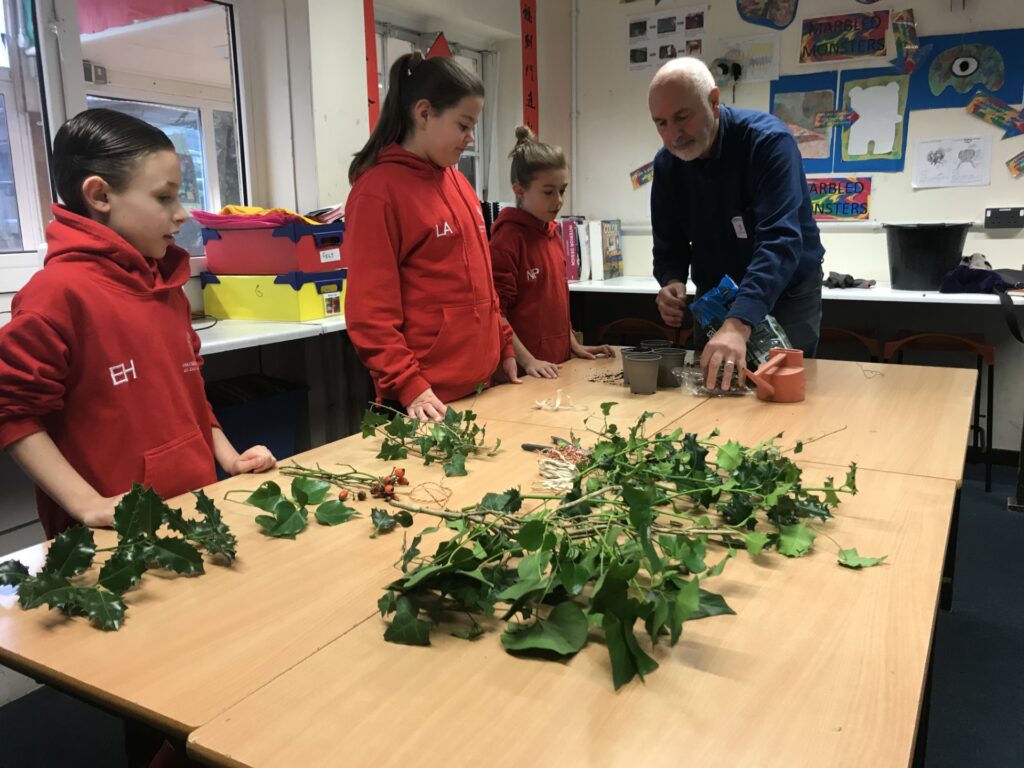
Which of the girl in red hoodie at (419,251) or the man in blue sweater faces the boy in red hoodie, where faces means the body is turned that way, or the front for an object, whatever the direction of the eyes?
the man in blue sweater

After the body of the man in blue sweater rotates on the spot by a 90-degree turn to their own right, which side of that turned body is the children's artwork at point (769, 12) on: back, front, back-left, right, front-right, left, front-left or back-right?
front-right

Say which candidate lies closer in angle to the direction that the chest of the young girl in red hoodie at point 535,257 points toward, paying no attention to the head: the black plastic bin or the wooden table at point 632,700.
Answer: the wooden table

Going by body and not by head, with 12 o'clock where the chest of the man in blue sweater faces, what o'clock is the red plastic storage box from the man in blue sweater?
The red plastic storage box is roughly at 2 o'clock from the man in blue sweater.

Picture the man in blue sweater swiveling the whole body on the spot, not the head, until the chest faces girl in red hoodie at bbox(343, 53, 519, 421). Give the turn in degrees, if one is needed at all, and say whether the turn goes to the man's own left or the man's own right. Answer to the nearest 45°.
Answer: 0° — they already face them

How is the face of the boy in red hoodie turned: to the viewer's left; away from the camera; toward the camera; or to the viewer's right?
to the viewer's right

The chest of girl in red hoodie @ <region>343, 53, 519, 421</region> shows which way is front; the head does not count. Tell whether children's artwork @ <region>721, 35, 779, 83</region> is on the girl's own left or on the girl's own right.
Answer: on the girl's own left

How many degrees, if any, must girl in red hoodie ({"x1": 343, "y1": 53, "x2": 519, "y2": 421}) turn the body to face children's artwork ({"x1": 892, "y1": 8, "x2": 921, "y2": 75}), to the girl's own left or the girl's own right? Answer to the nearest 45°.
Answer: approximately 90° to the girl's own left

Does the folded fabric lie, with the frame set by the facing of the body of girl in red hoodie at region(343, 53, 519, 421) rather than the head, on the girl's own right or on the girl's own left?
on the girl's own left

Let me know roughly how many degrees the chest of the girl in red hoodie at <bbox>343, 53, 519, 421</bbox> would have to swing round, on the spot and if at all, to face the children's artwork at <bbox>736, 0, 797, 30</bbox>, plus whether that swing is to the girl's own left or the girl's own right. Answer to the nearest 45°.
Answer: approximately 90° to the girl's own left

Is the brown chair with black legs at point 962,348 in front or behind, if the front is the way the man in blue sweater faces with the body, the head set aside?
behind

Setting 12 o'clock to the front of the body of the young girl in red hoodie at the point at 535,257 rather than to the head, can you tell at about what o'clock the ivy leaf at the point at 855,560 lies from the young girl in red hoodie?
The ivy leaf is roughly at 1 o'clock from the young girl in red hoodie.
